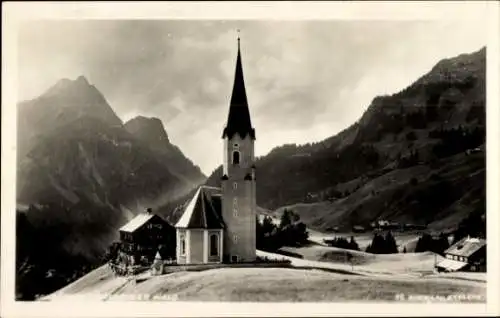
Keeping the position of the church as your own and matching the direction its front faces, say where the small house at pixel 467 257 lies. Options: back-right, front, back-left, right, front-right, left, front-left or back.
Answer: front-right
